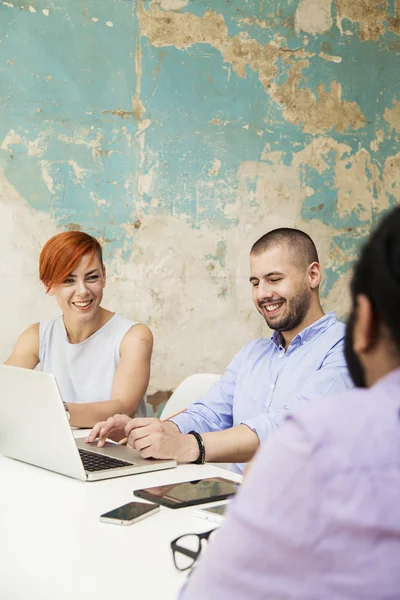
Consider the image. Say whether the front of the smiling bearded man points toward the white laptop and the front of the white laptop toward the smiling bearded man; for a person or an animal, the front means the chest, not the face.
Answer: yes

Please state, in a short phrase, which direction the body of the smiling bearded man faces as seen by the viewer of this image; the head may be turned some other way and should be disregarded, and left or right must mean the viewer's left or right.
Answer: facing the viewer and to the left of the viewer

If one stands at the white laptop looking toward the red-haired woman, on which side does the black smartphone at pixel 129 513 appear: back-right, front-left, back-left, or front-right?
back-right

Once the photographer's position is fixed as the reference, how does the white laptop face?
facing away from the viewer and to the right of the viewer

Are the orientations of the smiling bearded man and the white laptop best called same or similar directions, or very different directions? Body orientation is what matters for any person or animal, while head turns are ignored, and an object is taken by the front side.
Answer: very different directions

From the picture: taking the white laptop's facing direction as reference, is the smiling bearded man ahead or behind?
ahead

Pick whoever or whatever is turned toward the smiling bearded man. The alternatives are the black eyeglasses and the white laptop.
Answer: the white laptop

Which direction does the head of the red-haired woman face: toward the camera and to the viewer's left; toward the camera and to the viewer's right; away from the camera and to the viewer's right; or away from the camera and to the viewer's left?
toward the camera and to the viewer's right

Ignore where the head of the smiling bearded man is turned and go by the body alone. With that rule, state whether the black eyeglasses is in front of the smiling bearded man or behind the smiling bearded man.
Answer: in front

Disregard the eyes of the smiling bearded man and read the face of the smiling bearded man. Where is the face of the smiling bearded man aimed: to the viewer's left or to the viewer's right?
to the viewer's left

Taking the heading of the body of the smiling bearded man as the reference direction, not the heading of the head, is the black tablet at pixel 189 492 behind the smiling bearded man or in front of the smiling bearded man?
in front
